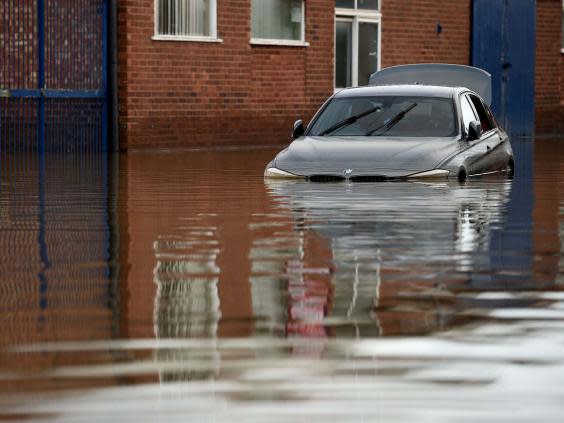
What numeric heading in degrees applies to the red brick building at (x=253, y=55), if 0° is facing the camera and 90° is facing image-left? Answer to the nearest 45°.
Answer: approximately 0°

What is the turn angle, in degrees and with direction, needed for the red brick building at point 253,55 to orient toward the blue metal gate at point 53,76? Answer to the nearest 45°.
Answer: approximately 45° to its right

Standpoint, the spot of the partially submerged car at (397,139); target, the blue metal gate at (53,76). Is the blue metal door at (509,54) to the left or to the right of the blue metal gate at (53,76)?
right

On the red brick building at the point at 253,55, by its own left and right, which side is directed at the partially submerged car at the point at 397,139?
front
